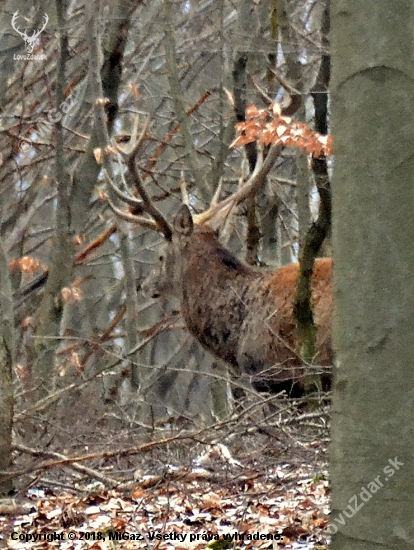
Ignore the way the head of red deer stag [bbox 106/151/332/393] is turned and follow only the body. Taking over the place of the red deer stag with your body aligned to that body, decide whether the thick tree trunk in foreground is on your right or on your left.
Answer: on your left

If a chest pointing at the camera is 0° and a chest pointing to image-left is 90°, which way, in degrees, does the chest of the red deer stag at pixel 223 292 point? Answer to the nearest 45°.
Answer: approximately 90°
